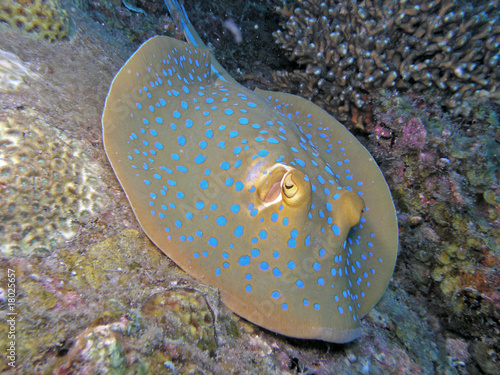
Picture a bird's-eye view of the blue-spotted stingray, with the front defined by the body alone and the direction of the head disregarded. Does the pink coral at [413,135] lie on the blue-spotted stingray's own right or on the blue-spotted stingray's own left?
on the blue-spotted stingray's own left

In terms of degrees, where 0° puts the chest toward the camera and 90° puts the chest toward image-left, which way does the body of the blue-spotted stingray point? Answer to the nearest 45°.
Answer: approximately 315°

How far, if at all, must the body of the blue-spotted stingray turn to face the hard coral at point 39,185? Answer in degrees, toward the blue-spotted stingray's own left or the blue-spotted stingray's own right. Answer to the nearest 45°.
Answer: approximately 135° to the blue-spotted stingray's own right

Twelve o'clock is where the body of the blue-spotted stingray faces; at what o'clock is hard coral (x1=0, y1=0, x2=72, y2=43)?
The hard coral is roughly at 5 o'clock from the blue-spotted stingray.

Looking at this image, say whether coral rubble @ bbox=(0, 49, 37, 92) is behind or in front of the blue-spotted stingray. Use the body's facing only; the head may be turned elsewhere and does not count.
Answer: behind
